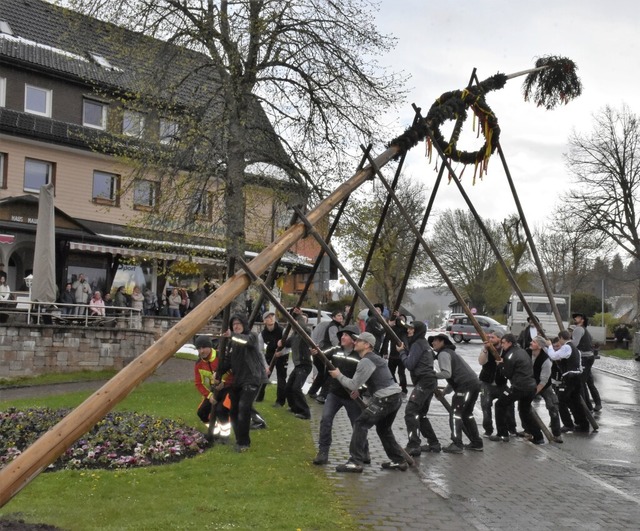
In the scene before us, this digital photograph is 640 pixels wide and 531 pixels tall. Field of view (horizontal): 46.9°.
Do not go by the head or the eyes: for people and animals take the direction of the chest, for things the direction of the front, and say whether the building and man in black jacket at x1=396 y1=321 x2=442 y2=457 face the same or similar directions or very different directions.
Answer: very different directions

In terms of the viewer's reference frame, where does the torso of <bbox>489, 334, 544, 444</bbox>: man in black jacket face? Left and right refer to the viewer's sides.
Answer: facing to the left of the viewer

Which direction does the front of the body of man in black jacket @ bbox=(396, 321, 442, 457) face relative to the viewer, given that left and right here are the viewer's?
facing to the left of the viewer

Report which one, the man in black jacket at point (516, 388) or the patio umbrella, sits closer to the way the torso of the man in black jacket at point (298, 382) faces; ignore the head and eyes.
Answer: the patio umbrella

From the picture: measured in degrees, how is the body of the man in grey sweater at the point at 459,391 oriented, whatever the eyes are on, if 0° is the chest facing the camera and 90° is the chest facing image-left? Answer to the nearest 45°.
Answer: approximately 90°
